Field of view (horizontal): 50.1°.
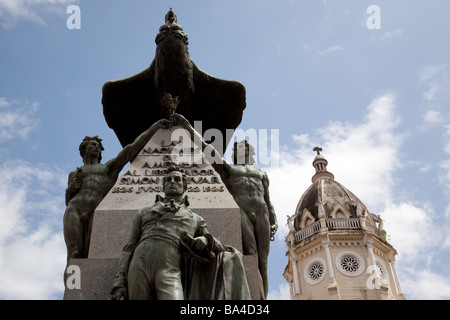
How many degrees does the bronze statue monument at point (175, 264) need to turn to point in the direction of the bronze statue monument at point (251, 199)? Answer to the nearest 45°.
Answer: approximately 135° to its left

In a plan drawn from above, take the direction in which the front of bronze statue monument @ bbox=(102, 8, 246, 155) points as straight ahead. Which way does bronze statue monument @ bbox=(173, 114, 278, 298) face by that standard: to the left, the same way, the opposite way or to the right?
the same way

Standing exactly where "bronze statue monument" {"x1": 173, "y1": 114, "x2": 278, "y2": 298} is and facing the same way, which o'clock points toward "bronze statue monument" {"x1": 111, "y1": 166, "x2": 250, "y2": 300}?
"bronze statue monument" {"x1": 111, "y1": 166, "x2": 250, "y2": 300} is roughly at 1 o'clock from "bronze statue monument" {"x1": 173, "y1": 114, "x2": 278, "y2": 298}.

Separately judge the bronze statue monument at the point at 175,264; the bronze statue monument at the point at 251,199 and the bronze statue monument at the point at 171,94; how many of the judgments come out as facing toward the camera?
3

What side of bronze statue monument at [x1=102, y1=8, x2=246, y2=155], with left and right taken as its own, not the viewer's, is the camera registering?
front

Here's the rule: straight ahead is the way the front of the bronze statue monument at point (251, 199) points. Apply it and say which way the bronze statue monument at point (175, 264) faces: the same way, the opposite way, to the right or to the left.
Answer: the same way

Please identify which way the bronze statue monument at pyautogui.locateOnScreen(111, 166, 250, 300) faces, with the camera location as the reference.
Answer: facing the viewer

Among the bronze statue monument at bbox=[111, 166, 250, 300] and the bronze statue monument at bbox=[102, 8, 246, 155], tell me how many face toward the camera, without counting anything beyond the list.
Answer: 2

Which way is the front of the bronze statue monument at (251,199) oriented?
toward the camera

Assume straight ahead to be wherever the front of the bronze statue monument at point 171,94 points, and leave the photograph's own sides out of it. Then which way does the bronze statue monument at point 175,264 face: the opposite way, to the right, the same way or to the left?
the same way
